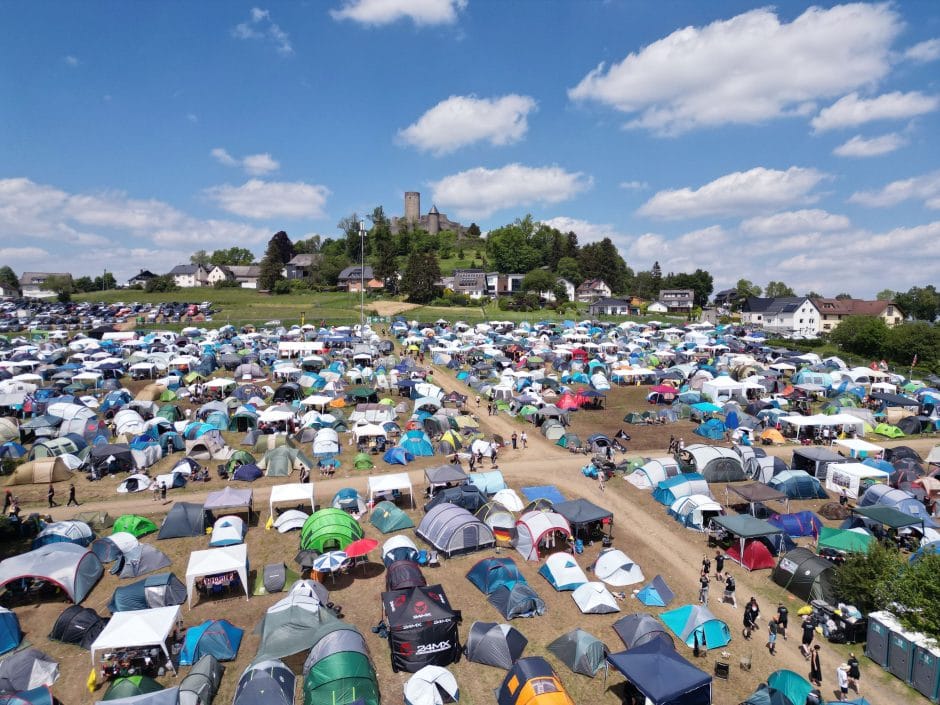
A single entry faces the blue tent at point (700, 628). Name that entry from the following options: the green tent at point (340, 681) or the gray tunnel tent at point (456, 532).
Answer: the gray tunnel tent

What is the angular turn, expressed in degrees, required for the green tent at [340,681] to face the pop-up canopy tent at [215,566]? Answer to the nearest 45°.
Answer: approximately 135° to its right

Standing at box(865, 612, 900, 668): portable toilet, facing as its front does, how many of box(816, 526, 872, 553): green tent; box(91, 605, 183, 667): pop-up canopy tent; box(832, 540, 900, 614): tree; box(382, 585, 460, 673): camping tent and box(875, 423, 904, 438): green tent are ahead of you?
2

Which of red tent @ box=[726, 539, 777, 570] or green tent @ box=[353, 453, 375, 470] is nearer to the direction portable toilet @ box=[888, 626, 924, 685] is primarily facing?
the green tent

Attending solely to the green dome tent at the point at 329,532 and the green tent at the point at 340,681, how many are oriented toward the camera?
2

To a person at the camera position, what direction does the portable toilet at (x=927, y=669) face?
facing the viewer and to the left of the viewer

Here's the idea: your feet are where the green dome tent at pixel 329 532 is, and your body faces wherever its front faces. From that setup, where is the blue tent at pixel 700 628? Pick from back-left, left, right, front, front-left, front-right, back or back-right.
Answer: front-left

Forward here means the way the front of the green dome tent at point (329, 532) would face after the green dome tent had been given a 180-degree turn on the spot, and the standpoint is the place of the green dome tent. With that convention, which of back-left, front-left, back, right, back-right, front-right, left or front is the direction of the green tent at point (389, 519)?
front-right

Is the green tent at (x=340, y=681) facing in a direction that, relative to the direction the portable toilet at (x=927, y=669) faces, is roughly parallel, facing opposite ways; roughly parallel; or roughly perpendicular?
roughly perpendicular

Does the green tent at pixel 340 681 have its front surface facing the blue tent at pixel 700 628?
no

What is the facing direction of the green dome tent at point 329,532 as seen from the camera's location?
facing the viewer

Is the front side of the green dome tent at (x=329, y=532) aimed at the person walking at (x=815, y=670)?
no

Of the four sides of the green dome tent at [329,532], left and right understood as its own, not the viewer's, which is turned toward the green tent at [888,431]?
left

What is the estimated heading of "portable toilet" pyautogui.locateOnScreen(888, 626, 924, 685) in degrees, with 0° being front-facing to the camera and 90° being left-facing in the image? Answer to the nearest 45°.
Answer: approximately 45°

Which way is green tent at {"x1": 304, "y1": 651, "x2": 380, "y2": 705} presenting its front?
toward the camera

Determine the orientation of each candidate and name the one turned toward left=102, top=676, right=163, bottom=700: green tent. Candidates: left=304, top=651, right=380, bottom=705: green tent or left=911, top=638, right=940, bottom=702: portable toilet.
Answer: the portable toilet

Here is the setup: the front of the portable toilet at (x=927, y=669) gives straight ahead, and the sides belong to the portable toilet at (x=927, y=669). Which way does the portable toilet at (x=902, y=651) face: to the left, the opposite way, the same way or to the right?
the same way

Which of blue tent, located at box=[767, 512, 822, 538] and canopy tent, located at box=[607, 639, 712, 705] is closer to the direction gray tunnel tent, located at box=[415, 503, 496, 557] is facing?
the canopy tent
